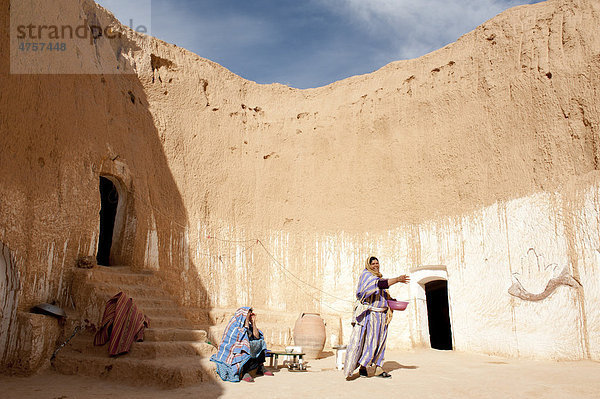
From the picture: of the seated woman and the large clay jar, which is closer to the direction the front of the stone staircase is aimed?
the seated woman

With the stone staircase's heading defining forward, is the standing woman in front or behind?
in front

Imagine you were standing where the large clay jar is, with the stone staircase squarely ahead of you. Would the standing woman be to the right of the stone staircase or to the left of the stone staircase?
left

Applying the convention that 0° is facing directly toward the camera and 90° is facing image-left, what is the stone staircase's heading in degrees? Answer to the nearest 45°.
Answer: approximately 315°

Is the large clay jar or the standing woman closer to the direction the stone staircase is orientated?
the standing woman

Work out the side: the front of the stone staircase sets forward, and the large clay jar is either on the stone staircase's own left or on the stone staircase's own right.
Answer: on the stone staircase's own left
